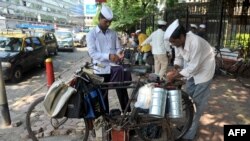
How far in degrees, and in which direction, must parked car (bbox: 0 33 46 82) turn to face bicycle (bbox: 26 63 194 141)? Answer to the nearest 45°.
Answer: approximately 45° to its left

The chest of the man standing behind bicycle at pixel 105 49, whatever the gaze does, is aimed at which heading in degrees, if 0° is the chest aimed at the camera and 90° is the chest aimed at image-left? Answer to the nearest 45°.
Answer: approximately 315°

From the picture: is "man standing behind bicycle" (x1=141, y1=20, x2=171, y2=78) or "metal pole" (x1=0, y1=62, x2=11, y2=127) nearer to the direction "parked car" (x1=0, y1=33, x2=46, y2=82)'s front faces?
the metal pole

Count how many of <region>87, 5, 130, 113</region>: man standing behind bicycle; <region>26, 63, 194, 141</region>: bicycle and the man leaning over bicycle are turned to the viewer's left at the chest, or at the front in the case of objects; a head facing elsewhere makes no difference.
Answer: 2

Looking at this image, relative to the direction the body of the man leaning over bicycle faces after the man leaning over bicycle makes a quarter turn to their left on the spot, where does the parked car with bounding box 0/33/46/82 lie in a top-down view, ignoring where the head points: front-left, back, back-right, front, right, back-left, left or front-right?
back-right

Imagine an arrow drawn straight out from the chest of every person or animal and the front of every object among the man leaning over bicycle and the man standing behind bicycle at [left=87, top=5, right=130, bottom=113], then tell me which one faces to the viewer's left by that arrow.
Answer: the man leaning over bicycle

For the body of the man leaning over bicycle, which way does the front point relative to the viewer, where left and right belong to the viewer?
facing to the left of the viewer

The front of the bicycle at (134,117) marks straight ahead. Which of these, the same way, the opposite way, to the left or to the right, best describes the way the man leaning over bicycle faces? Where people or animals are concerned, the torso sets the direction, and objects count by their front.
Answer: the same way

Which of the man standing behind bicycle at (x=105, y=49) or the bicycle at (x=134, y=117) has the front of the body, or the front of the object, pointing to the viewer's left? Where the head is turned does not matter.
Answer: the bicycle

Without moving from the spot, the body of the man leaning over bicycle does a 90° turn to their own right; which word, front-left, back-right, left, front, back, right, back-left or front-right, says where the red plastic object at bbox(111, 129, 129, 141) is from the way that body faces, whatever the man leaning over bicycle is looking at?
left

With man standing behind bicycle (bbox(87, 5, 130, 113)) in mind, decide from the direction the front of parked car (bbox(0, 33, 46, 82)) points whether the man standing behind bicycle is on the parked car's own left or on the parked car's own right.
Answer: on the parked car's own left

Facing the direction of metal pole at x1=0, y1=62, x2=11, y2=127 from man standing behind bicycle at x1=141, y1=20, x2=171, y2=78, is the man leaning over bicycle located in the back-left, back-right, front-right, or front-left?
front-left

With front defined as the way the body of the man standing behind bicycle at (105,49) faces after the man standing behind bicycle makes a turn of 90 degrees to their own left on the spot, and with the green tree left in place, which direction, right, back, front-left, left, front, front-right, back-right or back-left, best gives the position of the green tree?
front-left

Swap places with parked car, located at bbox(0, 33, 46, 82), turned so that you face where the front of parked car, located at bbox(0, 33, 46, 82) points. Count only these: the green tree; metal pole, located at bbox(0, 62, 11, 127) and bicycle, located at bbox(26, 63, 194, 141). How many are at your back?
1

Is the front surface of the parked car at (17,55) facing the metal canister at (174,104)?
no

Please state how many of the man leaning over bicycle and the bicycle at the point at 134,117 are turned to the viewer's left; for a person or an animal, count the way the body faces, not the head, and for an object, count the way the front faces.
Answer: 2

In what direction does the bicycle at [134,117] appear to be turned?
to the viewer's left
